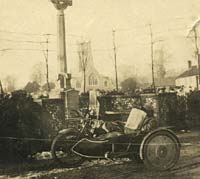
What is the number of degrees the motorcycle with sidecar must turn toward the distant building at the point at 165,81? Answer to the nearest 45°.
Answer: approximately 90° to its right

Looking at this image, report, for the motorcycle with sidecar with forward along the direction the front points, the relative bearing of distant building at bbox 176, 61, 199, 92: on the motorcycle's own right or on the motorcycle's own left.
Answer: on the motorcycle's own right

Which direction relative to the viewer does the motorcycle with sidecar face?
to the viewer's left
